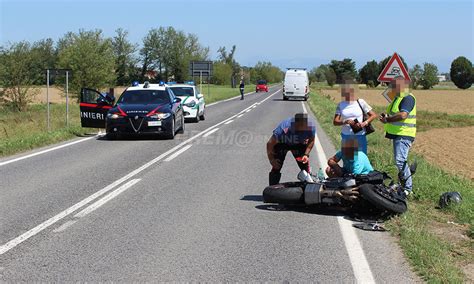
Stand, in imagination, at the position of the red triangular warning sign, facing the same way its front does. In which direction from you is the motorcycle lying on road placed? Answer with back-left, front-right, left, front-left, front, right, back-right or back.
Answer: front

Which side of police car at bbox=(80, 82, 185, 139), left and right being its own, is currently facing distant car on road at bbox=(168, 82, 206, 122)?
back

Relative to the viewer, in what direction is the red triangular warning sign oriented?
toward the camera

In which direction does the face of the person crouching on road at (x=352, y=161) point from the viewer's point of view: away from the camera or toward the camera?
toward the camera

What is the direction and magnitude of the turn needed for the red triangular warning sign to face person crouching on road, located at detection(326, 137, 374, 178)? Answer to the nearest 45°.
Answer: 0° — it already faces them

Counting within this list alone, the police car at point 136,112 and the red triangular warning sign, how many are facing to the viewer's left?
0

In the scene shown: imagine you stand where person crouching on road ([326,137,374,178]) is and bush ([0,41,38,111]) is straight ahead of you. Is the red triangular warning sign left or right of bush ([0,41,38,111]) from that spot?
right

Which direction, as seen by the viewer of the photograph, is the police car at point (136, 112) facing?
facing the viewer

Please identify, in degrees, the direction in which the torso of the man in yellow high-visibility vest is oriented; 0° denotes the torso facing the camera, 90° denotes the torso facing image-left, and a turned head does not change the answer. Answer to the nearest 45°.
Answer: approximately 90°

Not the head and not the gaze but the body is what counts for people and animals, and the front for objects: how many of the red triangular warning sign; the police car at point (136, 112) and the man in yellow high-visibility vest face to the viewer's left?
1

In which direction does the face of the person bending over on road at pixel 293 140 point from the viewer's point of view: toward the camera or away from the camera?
toward the camera

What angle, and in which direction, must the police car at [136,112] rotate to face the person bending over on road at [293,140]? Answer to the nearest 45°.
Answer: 0° — it already faces them

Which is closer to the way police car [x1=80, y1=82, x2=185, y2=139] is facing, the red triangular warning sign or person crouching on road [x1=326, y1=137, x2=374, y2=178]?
the person crouching on road

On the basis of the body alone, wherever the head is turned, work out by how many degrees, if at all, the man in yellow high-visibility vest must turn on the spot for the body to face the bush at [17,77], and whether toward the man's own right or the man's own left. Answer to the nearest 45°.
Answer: approximately 45° to the man's own right

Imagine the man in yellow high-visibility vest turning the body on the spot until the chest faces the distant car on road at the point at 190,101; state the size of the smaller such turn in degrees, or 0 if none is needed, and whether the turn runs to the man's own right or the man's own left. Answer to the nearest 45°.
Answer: approximately 45° to the man's own right
